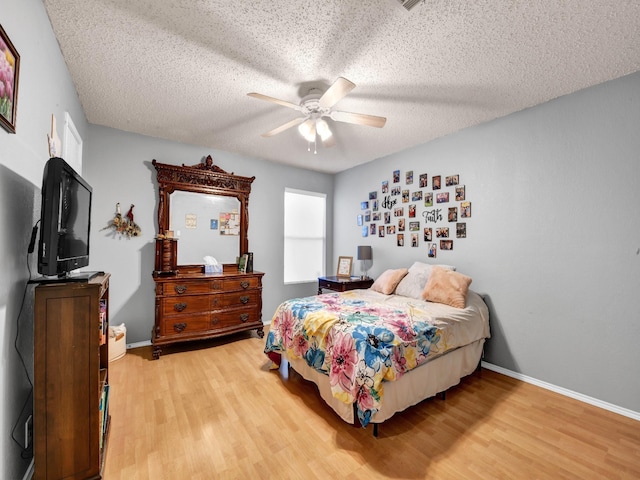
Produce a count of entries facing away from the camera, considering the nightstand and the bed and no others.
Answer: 0

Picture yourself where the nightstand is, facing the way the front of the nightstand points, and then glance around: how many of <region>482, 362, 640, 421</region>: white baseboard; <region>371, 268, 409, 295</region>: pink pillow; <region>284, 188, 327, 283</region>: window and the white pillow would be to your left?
3

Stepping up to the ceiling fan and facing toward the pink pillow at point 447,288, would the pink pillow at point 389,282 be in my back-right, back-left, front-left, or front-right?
front-left

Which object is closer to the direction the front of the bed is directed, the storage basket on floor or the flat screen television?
the flat screen television

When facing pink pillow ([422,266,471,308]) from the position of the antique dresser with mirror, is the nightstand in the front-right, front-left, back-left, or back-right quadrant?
front-left

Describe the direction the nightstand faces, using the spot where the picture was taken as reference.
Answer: facing the viewer and to the left of the viewer

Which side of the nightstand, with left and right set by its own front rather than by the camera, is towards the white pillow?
left

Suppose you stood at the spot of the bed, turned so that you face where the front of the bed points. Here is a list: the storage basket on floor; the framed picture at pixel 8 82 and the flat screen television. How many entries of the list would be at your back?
0

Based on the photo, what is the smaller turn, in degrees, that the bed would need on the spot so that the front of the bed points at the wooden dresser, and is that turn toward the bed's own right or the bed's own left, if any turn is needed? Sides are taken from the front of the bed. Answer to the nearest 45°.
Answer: approximately 45° to the bed's own right

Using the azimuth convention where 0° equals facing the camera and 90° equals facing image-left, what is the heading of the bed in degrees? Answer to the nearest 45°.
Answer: approximately 45°

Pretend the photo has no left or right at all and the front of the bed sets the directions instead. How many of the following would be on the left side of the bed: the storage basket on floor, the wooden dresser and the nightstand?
0

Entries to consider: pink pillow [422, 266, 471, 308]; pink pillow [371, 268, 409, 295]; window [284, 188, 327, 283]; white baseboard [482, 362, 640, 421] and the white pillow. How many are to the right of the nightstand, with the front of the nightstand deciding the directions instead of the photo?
1

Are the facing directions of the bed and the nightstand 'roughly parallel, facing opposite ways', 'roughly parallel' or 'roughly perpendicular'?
roughly parallel

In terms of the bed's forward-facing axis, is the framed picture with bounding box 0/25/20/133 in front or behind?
in front

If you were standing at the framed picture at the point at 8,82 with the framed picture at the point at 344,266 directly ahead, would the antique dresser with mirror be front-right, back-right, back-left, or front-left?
front-left

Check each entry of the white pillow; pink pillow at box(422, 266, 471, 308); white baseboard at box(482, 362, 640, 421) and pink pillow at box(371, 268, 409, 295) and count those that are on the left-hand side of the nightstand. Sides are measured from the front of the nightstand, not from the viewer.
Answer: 4

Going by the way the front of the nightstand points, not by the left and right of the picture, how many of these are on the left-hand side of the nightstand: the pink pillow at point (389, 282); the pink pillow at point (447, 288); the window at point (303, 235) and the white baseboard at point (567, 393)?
3

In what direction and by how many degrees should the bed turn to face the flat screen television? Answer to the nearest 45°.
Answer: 0° — it already faces it
